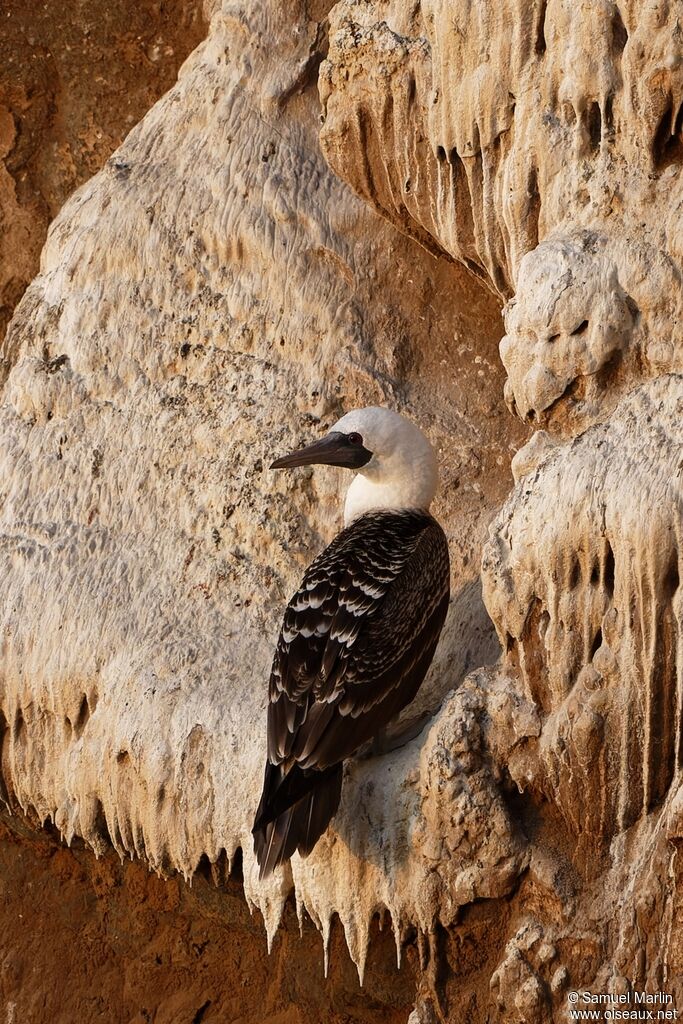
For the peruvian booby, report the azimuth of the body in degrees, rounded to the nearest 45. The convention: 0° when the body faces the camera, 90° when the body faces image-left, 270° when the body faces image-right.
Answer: approximately 225°
